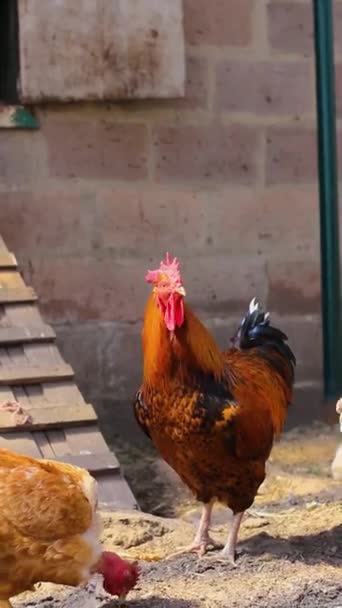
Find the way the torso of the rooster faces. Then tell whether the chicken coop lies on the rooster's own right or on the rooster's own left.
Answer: on the rooster's own right

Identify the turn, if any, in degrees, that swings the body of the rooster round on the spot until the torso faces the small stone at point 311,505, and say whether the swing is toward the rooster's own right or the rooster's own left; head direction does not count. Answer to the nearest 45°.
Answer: approximately 180°

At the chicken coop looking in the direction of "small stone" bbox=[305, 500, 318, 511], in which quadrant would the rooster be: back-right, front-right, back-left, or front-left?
front-right

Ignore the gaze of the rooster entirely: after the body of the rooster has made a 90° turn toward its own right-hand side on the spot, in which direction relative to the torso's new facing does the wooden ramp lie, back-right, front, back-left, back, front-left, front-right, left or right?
front

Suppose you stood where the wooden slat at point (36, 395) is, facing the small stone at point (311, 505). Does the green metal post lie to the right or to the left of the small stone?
left

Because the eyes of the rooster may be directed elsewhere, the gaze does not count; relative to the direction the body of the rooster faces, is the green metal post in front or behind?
behind

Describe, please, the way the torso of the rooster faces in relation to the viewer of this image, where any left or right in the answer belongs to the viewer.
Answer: facing the viewer and to the left of the viewer
